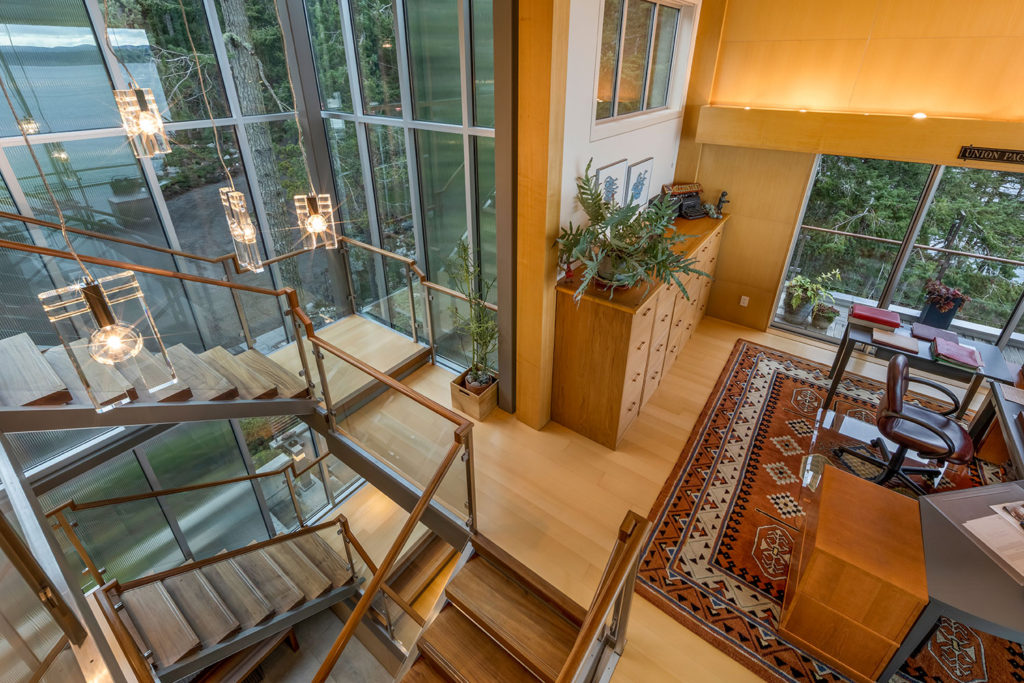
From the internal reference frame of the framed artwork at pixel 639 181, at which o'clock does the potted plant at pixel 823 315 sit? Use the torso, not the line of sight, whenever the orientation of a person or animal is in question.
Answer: The potted plant is roughly at 10 o'clock from the framed artwork.

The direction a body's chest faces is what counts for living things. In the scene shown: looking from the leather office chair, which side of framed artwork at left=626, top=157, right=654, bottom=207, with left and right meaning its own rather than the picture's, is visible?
front

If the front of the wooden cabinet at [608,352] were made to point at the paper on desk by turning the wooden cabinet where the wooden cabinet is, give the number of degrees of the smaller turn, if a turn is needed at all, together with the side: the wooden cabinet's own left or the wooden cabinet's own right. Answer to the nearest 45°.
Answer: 0° — it already faces it

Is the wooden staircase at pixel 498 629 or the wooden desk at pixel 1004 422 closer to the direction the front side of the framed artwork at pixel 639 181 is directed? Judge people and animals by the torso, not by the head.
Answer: the wooden desk

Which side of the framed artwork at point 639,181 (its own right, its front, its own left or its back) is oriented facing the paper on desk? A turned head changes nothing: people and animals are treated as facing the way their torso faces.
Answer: front

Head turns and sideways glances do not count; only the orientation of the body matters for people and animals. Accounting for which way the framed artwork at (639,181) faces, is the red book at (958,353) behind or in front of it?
in front
